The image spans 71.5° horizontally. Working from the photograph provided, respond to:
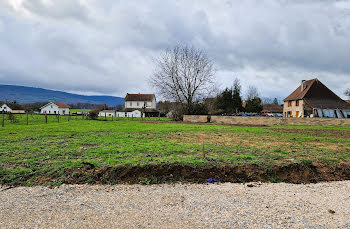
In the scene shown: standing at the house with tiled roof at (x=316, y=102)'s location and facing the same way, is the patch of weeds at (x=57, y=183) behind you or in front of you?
in front

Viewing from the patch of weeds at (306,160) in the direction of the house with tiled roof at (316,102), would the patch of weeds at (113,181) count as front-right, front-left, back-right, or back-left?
back-left

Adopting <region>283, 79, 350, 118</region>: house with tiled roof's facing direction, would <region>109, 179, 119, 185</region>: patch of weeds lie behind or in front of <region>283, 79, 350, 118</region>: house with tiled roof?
in front

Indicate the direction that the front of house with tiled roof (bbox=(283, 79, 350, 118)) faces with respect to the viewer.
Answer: facing the viewer and to the left of the viewer

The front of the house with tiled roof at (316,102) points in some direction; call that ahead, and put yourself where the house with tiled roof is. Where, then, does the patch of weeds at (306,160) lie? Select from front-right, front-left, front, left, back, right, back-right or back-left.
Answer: front-left

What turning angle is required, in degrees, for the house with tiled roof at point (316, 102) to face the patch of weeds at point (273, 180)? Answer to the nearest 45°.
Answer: approximately 45° to its left
